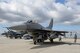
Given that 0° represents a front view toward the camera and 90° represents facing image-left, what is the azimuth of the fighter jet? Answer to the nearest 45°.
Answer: approximately 45°
